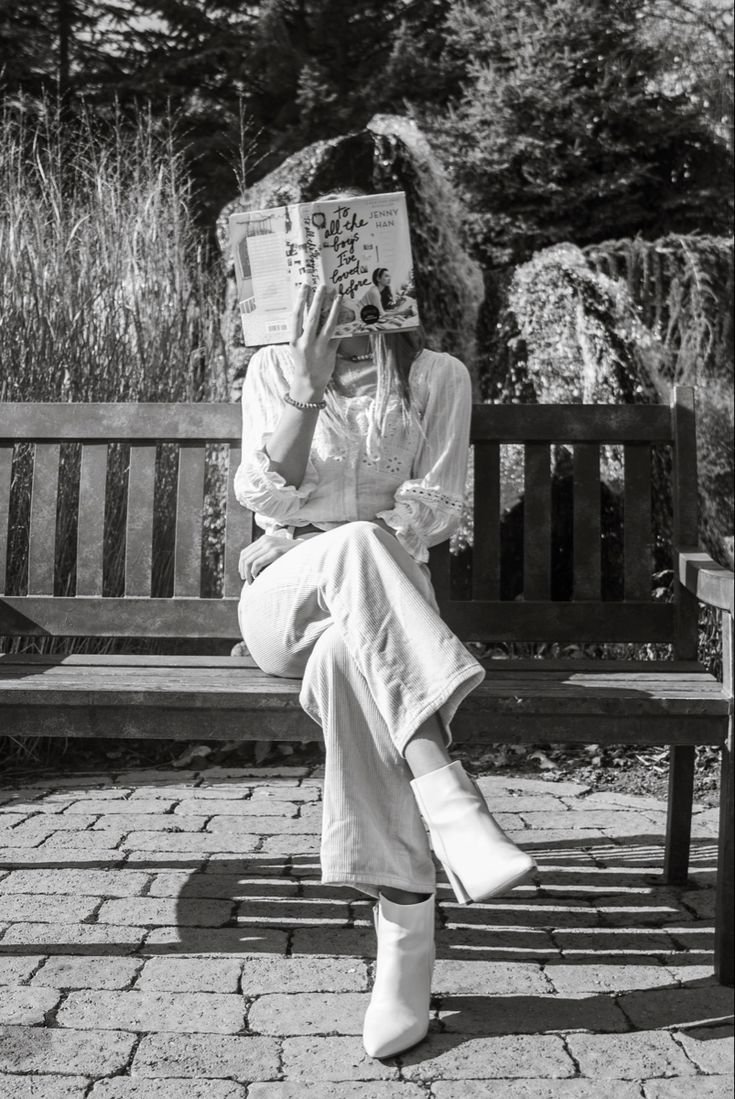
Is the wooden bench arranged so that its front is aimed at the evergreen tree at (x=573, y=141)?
no

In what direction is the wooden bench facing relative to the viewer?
toward the camera

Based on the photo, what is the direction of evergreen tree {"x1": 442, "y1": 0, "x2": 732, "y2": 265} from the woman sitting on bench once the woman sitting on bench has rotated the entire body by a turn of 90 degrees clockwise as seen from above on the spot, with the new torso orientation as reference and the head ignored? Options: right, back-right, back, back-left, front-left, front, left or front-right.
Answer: right

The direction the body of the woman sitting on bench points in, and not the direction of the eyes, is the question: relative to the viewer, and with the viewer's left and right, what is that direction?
facing the viewer
